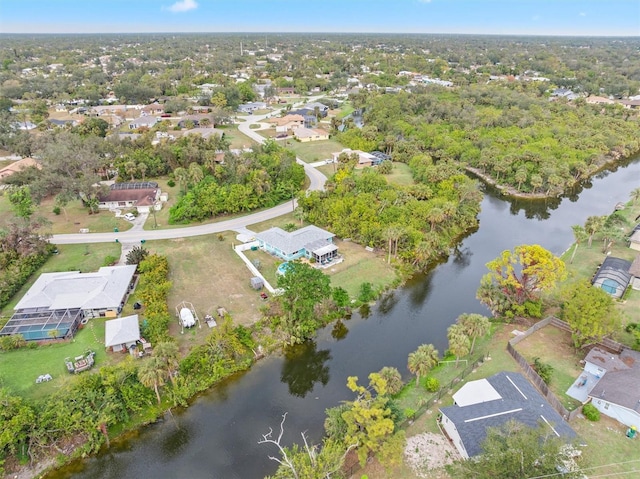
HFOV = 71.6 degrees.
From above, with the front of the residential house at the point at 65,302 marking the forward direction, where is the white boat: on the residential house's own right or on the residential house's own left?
on the residential house's own right

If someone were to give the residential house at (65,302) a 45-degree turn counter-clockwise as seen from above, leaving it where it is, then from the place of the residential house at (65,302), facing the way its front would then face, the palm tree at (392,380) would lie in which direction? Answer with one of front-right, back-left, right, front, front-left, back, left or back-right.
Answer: back

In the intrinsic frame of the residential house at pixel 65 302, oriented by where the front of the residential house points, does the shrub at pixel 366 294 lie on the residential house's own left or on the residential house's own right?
on the residential house's own right

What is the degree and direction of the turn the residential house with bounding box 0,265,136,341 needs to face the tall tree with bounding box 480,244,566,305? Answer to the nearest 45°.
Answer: approximately 135° to its right

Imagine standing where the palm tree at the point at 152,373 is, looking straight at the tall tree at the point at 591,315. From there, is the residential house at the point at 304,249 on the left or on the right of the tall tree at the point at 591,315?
left

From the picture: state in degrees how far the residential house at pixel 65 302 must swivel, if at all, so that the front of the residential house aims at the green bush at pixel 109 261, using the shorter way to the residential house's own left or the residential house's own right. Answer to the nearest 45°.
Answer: approximately 45° to the residential house's own right

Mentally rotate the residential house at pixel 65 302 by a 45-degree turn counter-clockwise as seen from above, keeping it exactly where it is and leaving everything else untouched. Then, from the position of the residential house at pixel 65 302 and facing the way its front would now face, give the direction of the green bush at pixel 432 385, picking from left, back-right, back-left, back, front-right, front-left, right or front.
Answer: back

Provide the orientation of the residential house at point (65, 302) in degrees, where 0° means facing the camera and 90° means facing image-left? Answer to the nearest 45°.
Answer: approximately 180°

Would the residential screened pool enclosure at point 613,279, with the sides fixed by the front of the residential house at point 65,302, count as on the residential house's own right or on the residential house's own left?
on the residential house's own right

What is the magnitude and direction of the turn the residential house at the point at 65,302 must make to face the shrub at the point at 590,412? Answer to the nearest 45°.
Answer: approximately 135° to its right

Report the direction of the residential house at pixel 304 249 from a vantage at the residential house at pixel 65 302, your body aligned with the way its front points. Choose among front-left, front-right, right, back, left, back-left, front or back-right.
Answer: right

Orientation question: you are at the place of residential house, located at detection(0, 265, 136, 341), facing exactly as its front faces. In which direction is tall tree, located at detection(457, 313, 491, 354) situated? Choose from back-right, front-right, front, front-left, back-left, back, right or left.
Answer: back-right

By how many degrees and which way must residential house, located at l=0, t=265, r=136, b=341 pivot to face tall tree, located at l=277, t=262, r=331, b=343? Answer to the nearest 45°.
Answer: approximately 135° to its right

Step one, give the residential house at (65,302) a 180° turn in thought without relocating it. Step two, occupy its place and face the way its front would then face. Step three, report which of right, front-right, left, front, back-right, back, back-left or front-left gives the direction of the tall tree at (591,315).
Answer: front-left
